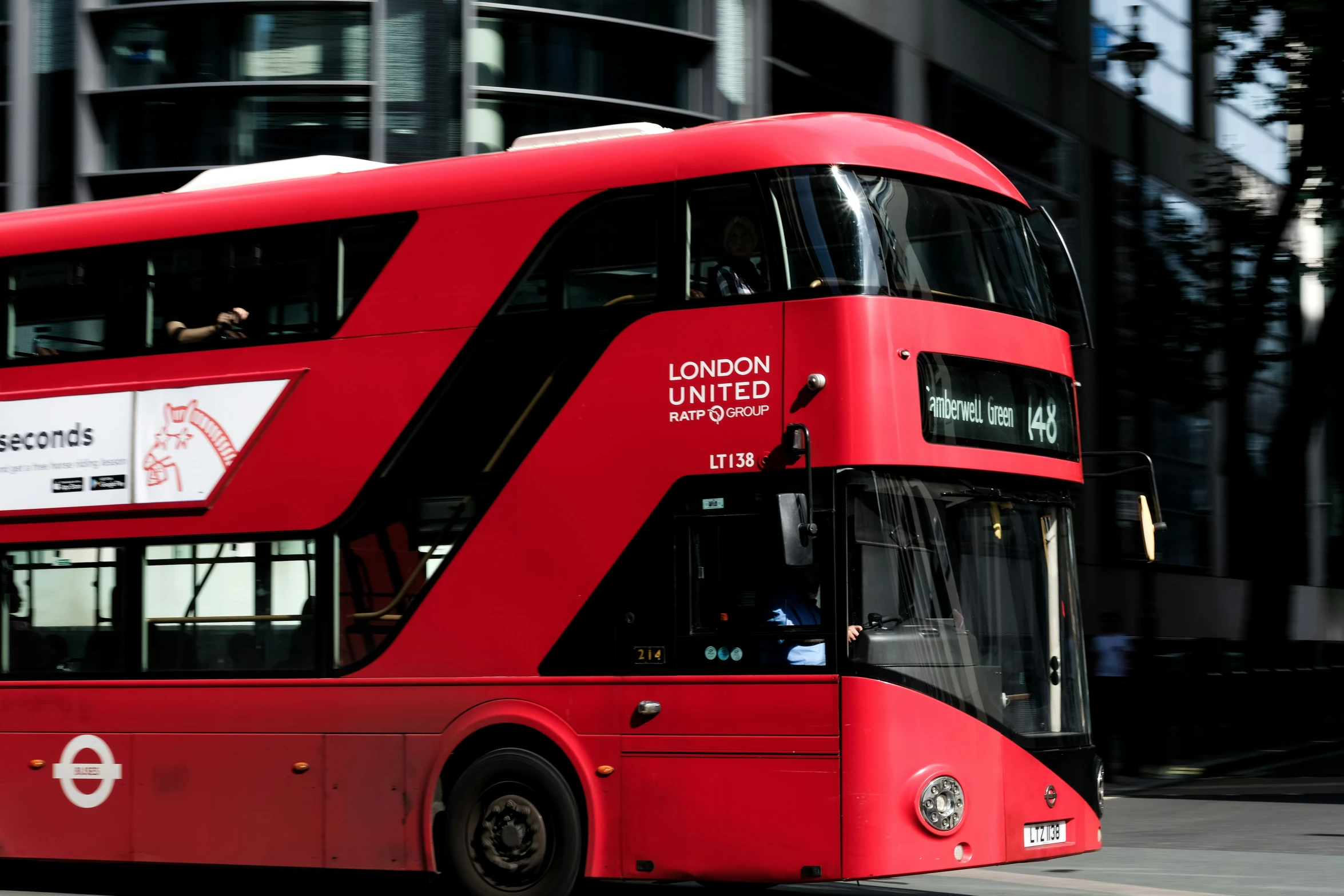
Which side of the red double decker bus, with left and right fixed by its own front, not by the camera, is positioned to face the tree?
left

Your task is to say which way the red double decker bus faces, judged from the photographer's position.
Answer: facing the viewer and to the right of the viewer

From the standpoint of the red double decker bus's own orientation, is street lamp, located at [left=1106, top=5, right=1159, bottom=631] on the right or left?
on its left

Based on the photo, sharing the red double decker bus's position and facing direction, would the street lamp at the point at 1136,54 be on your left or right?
on your left
